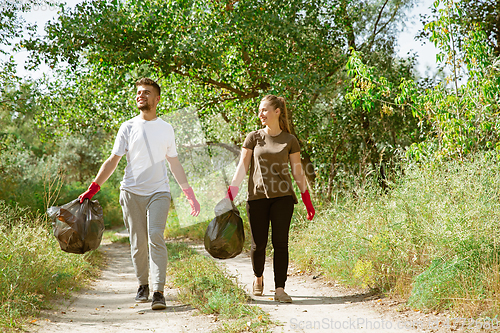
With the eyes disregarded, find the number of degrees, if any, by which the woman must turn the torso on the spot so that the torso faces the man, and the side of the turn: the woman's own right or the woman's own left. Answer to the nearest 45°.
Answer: approximately 90° to the woman's own right

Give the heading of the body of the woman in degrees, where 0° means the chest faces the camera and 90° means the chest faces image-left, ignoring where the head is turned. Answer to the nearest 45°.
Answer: approximately 0°

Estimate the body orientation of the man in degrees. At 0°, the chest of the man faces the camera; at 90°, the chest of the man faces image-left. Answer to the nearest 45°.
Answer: approximately 0°

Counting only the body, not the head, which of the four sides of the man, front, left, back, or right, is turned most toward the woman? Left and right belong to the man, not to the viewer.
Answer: left

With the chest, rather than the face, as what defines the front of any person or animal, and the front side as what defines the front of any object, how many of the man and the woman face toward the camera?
2
